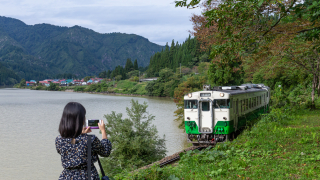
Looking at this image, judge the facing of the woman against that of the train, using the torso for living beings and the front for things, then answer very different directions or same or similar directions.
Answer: very different directions

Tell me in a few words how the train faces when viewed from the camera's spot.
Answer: facing the viewer and to the left of the viewer

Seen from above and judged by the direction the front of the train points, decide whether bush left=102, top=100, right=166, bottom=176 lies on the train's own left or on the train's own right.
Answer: on the train's own right

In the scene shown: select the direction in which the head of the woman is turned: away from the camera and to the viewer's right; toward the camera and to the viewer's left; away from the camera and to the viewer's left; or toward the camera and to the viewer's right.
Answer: away from the camera and to the viewer's right

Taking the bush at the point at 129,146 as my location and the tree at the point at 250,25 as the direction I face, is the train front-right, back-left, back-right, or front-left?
front-left

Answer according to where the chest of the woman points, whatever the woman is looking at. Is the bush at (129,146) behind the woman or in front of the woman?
in front

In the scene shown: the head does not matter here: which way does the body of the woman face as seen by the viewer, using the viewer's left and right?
facing away from the viewer and to the right of the viewer

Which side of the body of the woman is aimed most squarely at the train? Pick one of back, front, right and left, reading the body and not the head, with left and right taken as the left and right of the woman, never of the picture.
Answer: front
